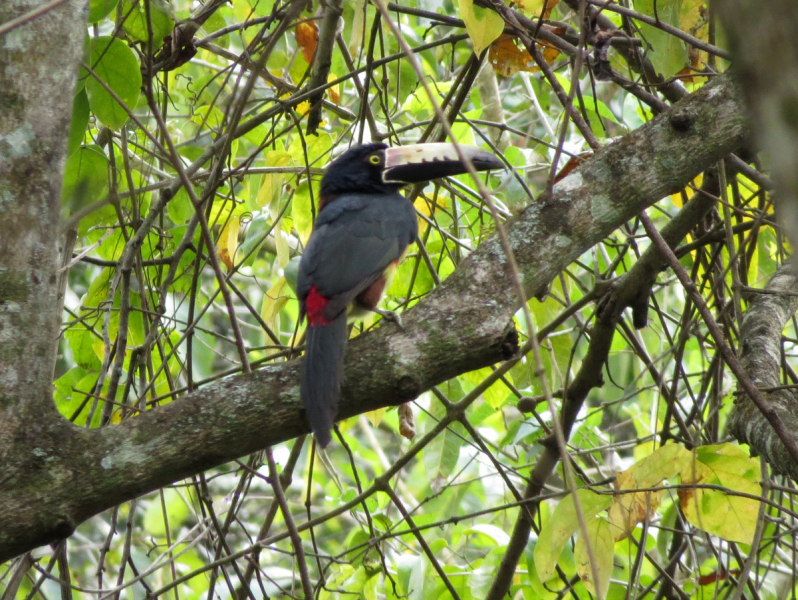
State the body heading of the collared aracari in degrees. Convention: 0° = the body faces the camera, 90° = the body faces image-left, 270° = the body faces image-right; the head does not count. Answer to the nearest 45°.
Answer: approximately 225°
